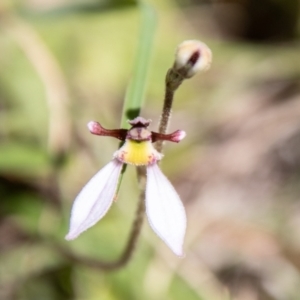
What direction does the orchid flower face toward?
toward the camera
